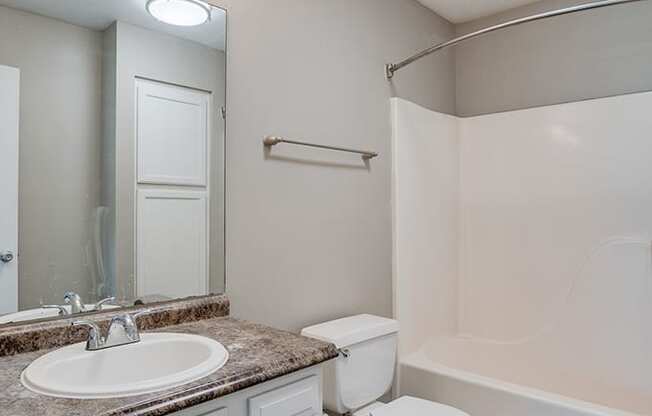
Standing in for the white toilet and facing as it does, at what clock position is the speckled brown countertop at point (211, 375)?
The speckled brown countertop is roughly at 2 o'clock from the white toilet.

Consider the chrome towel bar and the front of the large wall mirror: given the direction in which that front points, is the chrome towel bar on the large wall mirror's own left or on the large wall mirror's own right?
on the large wall mirror's own left

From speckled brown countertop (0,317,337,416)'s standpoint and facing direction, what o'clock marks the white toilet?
The white toilet is roughly at 9 o'clock from the speckled brown countertop.

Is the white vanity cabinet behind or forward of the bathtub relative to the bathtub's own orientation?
forward

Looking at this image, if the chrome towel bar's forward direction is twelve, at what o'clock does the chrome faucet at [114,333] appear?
The chrome faucet is roughly at 3 o'clock from the chrome towel bar.

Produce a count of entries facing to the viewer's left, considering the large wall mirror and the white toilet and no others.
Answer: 0

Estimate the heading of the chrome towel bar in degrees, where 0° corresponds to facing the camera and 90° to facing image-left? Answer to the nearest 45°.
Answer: approximately 315°

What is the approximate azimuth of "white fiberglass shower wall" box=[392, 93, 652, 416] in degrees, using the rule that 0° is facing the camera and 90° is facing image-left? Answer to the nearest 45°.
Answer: approximately 45°
